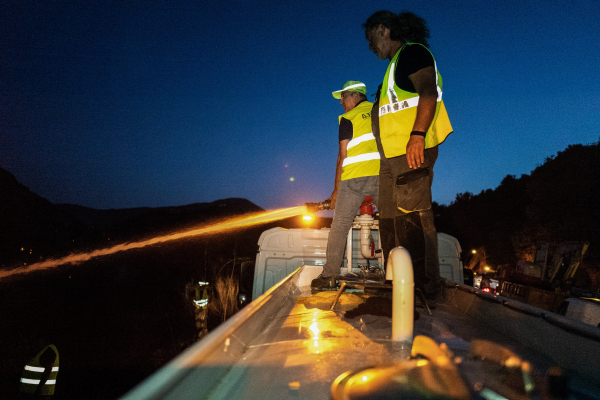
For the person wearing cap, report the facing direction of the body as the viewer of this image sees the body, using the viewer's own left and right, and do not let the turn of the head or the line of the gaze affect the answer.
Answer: facing away from the viewer and to the left of the viewer

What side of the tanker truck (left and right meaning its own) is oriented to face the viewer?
back

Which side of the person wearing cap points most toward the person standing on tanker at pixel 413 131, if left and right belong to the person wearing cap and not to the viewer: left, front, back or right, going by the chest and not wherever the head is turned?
back
